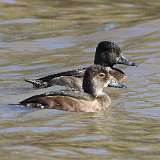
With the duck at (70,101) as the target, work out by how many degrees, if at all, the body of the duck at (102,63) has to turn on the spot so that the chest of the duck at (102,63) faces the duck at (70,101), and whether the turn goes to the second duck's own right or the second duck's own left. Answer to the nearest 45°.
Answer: approximately 90° to the second duck's own right

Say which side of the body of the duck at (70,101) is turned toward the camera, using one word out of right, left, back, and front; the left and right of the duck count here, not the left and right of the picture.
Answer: right

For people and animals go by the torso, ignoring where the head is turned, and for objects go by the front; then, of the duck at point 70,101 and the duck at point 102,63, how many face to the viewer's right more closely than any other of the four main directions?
2

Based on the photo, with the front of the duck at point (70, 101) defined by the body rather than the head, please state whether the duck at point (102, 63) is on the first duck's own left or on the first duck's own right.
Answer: on the first duck's own left

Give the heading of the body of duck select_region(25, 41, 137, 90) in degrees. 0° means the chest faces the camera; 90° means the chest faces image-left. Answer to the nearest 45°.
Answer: approximately 270°

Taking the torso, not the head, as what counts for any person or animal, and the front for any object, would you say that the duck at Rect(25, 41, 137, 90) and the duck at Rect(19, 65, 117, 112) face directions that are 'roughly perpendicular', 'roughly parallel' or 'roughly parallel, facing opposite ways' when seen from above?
roughly parallel
